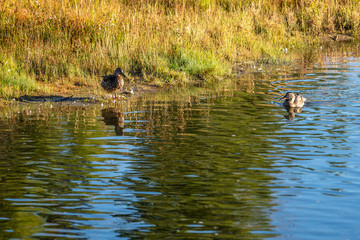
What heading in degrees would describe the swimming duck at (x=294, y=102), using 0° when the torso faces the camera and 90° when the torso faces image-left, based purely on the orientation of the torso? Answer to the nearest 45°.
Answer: approximately 90°

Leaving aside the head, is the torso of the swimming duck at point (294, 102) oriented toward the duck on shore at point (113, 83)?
yes
